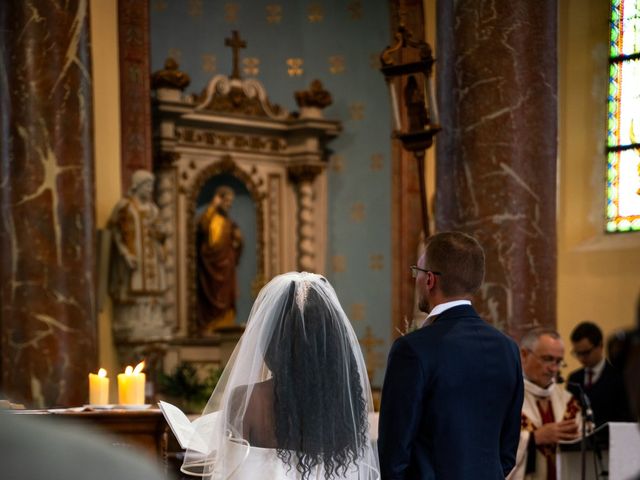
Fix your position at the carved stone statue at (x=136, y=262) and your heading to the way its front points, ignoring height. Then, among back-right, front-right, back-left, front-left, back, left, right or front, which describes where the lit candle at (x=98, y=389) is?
front-right

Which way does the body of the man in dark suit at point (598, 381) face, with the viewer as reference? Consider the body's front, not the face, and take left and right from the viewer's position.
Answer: facing the viewer and to the left of the viewer

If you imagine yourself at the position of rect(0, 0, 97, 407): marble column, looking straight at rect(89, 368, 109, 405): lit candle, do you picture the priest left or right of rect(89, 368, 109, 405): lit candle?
left

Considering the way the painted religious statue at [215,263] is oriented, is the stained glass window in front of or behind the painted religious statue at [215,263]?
in front

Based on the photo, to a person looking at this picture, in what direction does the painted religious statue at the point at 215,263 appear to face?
facing the viewer and to the right of the viewer

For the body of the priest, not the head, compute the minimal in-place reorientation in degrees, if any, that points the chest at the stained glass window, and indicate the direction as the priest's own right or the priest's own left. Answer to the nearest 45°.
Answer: approximately 135° to the priest's own left

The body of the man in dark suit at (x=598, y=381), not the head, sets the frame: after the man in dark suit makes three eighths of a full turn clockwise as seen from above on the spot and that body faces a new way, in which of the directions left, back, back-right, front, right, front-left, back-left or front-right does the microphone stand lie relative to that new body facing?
back

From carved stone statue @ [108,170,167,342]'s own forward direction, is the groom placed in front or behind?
in front
